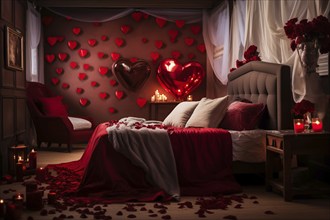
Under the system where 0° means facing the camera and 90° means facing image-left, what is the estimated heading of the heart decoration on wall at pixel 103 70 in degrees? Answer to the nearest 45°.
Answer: approximately 0°

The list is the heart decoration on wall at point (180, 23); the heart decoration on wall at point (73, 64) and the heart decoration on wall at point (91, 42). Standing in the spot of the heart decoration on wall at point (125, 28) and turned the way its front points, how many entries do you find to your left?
1

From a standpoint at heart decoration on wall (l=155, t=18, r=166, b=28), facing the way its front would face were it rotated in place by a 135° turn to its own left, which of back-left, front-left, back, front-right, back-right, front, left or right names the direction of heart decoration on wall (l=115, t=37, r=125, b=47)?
back-left

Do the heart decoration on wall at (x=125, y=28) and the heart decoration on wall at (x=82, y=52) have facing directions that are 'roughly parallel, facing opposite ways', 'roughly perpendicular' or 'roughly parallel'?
roughly parallel

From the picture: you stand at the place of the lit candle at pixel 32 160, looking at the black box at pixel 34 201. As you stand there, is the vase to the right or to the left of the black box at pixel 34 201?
left

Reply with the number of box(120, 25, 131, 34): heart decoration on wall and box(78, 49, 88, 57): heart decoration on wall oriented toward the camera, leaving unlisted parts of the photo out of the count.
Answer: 2

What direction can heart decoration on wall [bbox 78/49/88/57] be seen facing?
toward the camera

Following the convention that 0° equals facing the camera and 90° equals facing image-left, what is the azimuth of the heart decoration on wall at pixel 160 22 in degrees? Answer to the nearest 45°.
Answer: approximately 0°

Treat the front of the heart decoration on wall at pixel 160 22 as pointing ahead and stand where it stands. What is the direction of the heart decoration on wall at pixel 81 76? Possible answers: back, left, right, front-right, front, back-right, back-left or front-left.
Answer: right

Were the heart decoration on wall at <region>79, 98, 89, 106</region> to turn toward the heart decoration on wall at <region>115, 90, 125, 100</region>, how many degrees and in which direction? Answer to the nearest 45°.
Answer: approximately 90° to its left

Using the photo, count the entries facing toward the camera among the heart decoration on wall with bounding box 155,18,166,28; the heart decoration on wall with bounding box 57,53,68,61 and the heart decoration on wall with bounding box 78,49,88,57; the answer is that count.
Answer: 3

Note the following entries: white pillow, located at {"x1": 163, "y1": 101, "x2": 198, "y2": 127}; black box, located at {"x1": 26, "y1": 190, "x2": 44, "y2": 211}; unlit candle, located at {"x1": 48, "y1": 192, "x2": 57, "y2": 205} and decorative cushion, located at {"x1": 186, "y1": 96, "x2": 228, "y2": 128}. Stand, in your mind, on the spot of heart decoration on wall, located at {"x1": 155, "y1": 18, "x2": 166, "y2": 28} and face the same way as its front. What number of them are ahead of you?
4

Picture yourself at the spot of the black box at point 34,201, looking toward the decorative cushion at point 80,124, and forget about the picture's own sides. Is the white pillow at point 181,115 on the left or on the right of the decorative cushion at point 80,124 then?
right

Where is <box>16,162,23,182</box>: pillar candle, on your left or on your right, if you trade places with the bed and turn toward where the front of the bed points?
on your right
